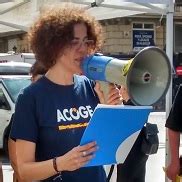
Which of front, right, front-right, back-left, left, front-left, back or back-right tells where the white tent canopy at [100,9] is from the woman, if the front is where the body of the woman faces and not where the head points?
back-left

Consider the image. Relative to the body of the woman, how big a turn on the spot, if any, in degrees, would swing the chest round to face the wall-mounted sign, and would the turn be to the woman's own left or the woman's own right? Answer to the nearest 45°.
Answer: approximately 135° to the woman's own left

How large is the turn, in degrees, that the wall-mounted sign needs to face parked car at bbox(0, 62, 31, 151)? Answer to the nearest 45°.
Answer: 0° — it already faces it
